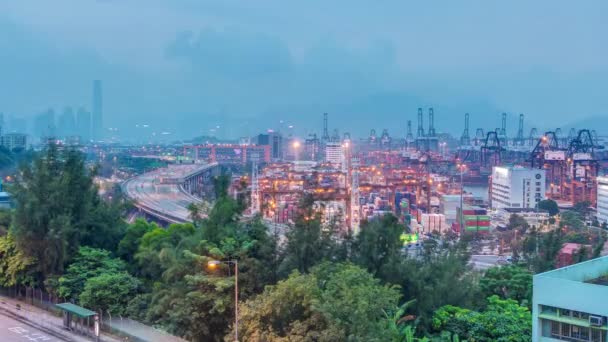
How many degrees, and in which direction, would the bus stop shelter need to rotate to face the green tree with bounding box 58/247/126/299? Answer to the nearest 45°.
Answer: approximately 135° to its right

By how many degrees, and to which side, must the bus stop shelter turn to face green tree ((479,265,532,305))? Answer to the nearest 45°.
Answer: approximately 135° to its left

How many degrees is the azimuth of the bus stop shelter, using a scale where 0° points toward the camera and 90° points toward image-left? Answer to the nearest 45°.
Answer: approximately 45°

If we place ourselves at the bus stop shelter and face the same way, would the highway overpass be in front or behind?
behind

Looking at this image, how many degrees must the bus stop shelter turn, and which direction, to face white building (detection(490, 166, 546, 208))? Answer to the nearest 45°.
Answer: approximately 180°

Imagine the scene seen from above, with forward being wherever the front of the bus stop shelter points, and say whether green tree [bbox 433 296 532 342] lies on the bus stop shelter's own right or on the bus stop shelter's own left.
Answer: on the bus stop shelter's own left

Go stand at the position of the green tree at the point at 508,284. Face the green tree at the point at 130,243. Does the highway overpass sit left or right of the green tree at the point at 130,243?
right

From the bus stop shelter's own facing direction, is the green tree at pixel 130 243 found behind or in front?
behind

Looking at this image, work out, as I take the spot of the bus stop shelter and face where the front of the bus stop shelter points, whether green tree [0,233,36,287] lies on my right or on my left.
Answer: on my right

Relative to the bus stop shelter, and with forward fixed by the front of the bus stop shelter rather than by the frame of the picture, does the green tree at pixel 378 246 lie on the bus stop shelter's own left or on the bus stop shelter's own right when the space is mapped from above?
on the bus stop shelter's own left

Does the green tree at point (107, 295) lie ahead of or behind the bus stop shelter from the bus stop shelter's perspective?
behind
